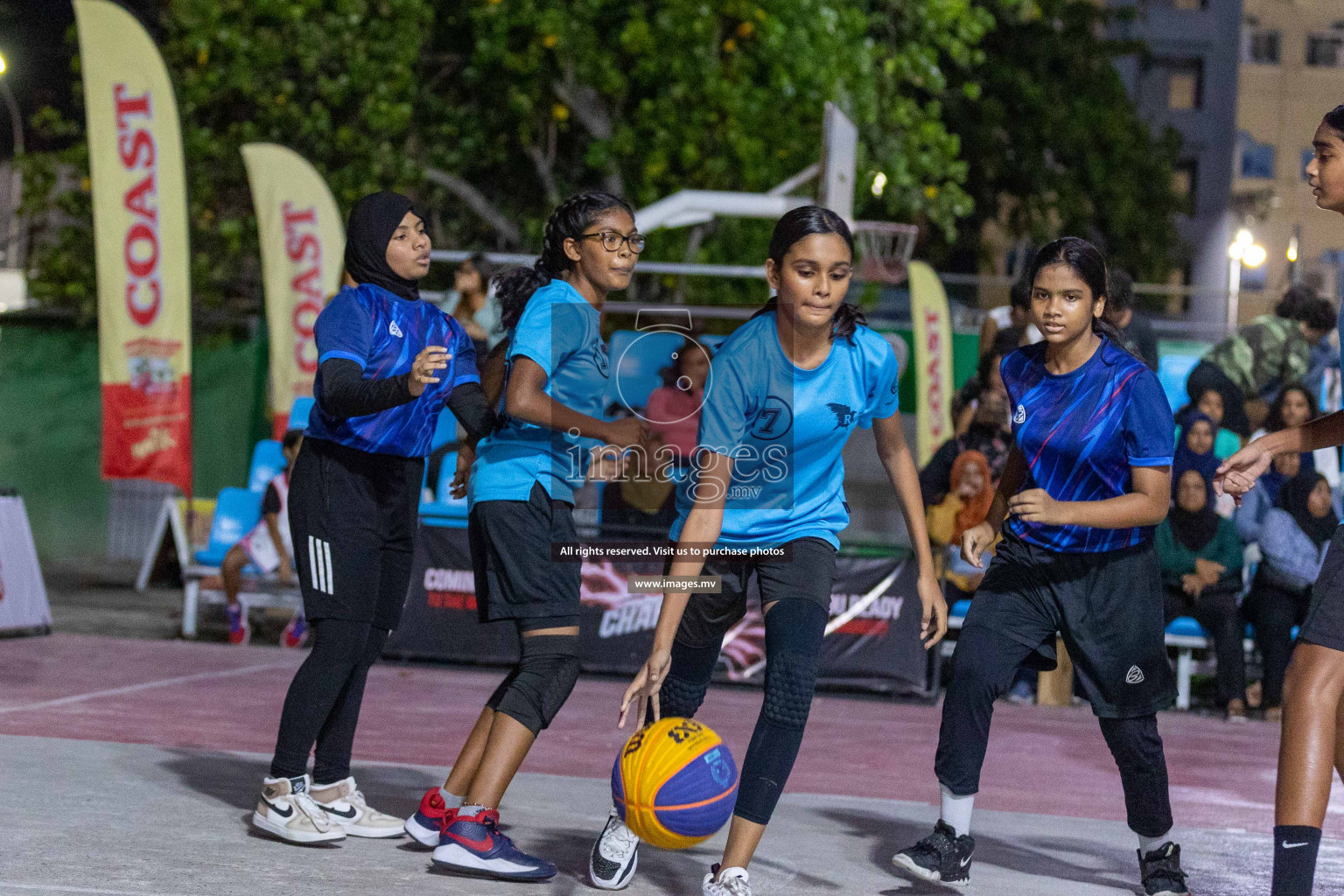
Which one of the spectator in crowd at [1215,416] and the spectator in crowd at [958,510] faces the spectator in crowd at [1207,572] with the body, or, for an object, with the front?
the spectator in crowd at [1215,416]

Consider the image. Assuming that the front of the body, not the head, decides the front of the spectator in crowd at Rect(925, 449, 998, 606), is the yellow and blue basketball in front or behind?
in front

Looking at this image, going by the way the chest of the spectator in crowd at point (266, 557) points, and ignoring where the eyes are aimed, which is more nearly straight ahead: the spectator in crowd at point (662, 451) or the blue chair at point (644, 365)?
the spectator in crowd

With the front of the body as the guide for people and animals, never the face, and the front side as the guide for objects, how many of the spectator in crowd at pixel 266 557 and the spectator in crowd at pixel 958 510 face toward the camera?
2

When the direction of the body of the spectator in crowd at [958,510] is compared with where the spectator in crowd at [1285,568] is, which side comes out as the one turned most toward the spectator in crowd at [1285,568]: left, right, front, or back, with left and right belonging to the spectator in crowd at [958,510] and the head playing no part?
left

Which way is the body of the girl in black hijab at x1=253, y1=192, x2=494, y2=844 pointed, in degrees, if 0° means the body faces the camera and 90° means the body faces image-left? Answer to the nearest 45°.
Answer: approximately 315°
